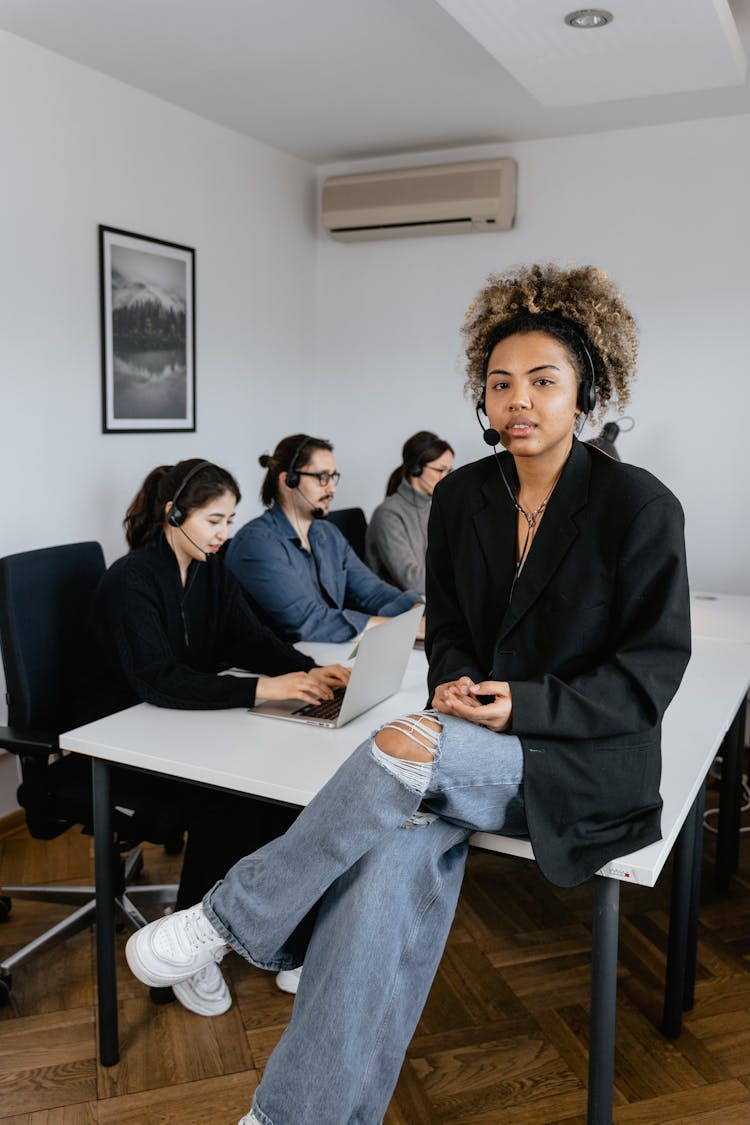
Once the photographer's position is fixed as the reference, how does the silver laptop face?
facing away from the viewer and to the left of the viewer

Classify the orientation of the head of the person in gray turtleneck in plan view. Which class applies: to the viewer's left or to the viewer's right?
to the viewer's right

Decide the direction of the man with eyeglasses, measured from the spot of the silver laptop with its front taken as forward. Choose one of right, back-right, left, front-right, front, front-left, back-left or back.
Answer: front-right

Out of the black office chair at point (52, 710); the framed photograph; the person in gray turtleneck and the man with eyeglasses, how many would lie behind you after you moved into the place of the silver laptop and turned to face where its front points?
0

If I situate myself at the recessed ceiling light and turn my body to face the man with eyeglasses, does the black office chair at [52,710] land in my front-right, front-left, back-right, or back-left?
front-left

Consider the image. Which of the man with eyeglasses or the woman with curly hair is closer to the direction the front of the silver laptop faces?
the man with eyeglasses

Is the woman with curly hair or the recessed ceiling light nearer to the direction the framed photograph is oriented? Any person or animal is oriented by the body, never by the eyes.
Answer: the recessed ceiling light

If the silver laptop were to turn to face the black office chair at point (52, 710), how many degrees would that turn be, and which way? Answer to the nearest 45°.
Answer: approximately 45° to its left

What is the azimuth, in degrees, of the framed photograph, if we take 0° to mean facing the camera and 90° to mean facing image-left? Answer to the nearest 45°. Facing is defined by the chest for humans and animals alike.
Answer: approximately 315°

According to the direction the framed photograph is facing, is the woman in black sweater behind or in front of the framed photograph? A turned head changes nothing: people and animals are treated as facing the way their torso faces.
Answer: in front

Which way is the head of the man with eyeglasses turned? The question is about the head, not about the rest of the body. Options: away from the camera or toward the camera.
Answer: toward the camera

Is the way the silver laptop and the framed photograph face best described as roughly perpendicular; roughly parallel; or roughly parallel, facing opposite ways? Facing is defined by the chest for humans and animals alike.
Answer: roughly parallel, facing opposite ways

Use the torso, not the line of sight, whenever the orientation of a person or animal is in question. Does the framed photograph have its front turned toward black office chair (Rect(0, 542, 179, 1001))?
no

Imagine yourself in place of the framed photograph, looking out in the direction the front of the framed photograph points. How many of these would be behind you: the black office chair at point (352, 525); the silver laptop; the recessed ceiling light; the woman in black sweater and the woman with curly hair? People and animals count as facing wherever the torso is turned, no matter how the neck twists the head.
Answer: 0

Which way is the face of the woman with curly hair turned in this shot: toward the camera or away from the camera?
toward the camera

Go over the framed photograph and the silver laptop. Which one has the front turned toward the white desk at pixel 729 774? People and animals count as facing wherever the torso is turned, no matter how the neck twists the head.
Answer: the framed photograph
